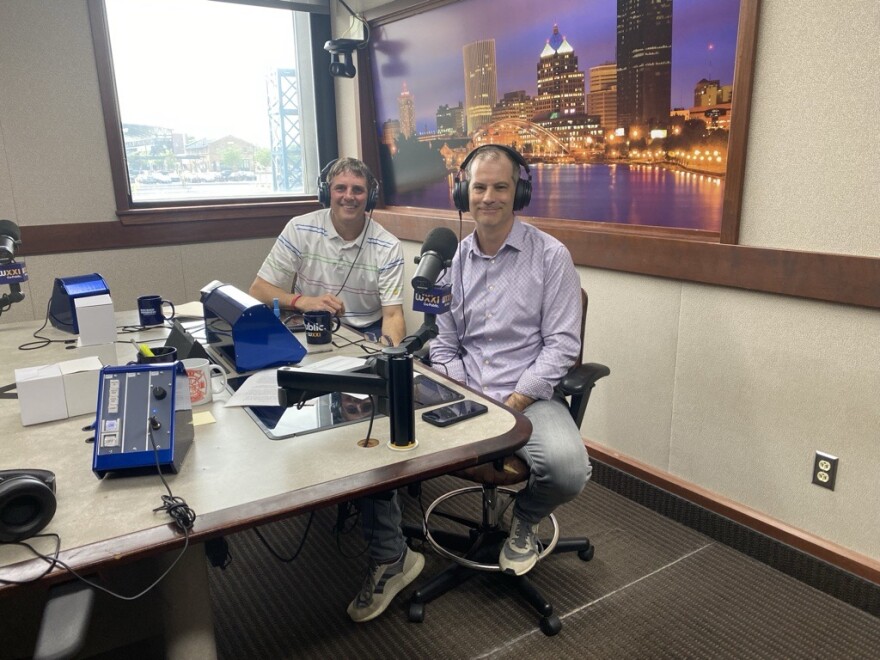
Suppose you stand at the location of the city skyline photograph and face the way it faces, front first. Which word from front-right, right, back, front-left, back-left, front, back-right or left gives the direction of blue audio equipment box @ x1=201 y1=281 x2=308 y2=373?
front

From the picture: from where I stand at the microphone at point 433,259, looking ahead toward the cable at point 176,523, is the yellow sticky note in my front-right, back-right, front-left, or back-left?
front-right

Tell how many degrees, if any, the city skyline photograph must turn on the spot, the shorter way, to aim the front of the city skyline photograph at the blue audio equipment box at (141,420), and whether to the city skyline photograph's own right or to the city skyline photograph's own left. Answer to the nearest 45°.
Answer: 0° — it already faces it

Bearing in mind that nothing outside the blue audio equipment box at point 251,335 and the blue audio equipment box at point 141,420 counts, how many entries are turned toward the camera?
1

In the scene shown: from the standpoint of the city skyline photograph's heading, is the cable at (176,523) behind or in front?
in front

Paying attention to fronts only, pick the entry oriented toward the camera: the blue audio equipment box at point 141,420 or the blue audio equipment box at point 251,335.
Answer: the blue audio equipment box at point 141,420

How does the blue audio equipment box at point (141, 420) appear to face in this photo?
toward the camera

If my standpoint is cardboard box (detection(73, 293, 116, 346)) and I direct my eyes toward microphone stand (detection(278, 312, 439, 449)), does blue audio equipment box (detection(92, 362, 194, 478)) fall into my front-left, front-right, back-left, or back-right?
front-right

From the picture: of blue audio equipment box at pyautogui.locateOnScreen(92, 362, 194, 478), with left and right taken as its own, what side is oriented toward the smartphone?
left

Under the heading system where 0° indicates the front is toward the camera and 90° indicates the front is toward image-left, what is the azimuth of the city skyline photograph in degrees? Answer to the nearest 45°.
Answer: approximately 45°
